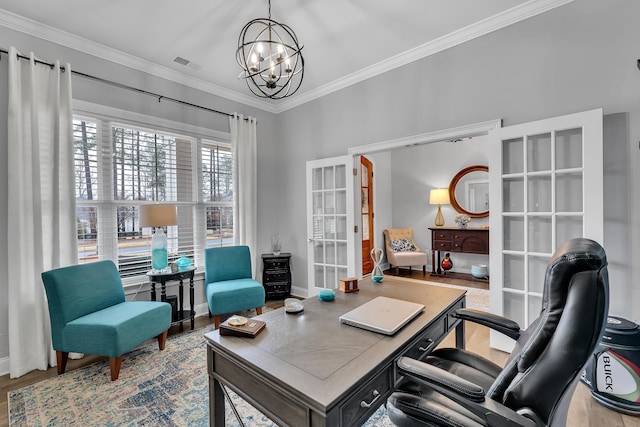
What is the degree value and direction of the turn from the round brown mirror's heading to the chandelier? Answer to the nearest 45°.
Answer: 0° — it already faces it

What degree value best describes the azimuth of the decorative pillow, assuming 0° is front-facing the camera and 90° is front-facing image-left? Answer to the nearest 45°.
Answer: approximately 0°

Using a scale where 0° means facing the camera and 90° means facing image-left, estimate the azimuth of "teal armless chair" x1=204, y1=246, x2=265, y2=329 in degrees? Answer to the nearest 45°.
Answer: approximately 315°

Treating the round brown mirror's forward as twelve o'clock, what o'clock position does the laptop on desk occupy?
The laptop on desk is roughly at 12 o'clock from the round brown mirror.

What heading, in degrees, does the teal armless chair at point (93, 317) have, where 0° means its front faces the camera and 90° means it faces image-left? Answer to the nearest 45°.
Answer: approximately 315°

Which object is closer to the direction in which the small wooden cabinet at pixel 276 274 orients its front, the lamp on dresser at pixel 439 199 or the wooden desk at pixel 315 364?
the wooden desk

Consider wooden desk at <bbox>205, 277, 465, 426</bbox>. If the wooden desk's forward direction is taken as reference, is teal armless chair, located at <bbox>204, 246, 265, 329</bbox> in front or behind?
behind

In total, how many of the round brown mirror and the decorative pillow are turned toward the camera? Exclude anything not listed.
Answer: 2

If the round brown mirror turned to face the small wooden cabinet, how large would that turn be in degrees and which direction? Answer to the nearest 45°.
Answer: approximately 45° to its right

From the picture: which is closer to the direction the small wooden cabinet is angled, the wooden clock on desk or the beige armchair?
the wooden clock on desk
